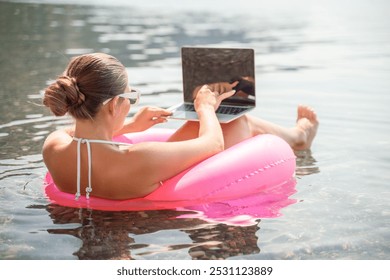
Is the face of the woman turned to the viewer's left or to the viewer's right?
to the viewer's right

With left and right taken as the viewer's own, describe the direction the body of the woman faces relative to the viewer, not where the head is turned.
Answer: facing away from the viewer and to the right of the viewer
